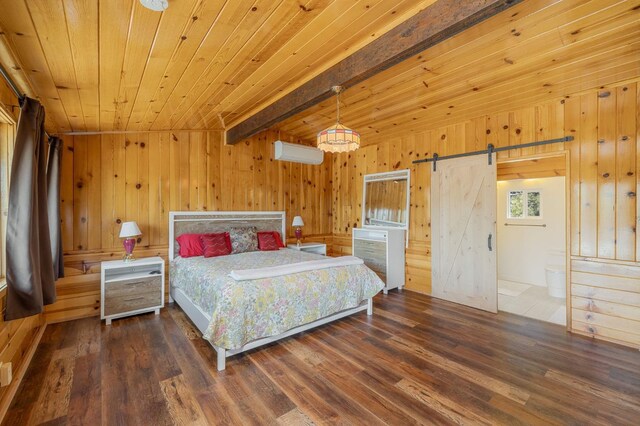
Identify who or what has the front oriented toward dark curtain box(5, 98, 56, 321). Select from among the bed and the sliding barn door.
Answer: the sliding barn door

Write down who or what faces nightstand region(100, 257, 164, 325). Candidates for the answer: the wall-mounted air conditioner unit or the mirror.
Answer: the mirror

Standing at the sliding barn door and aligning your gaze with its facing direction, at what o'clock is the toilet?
The toilet is roughly at 6 o'clock from the sliding barn door.

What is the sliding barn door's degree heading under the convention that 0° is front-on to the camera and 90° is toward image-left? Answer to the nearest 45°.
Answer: approximately 45°

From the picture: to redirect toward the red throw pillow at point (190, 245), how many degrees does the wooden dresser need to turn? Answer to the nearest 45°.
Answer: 0° — it already faces it

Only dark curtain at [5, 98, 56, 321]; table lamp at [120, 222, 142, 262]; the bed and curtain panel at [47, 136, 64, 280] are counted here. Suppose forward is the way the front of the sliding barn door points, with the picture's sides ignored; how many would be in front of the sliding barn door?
4

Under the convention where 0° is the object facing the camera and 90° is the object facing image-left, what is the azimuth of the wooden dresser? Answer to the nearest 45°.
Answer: approximately 45°

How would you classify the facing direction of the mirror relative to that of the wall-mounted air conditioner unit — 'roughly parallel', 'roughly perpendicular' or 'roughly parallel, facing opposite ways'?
roughly perpendicular
